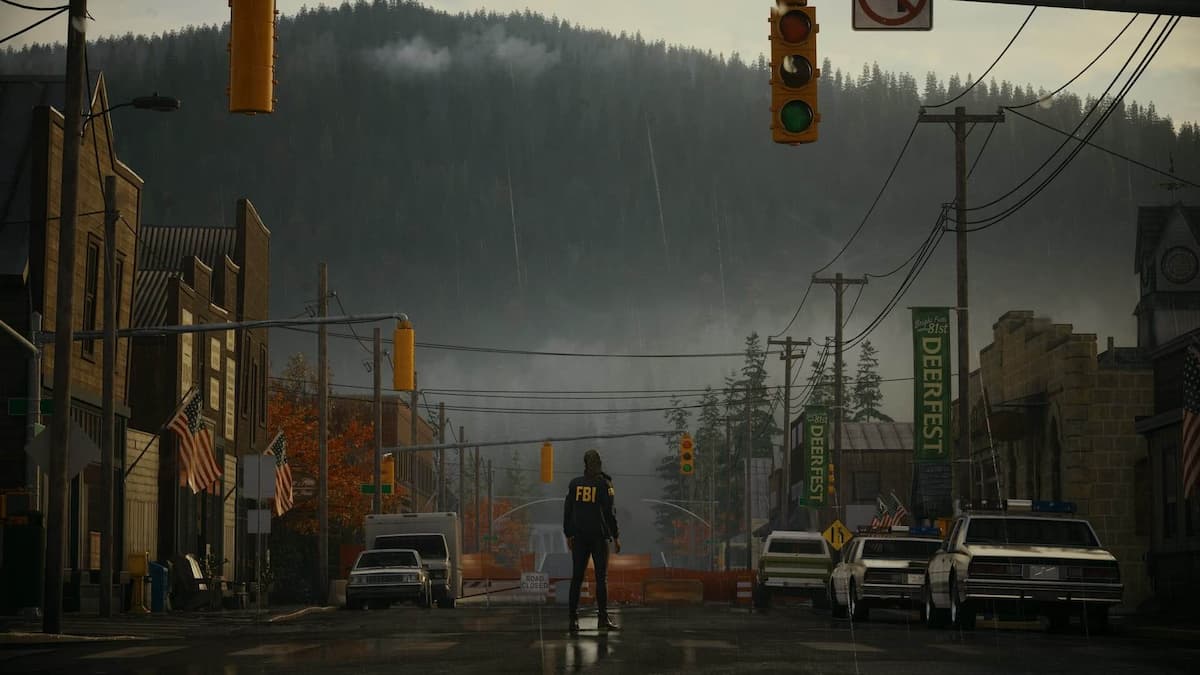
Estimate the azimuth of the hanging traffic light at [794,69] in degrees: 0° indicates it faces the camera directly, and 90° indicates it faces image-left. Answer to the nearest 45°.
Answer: approximately 0°

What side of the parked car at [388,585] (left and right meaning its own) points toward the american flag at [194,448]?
right

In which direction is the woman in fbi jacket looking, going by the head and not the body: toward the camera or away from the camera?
away from the camera

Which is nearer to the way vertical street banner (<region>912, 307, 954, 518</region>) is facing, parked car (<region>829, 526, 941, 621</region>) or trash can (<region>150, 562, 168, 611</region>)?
the parked car

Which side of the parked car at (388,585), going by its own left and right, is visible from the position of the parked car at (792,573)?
left

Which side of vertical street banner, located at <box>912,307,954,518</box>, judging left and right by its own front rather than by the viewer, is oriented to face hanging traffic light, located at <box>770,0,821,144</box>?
front

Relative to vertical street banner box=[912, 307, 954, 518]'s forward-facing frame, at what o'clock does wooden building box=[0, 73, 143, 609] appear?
The wooden building is roughly at 2 o'clock from the vertical street banner.

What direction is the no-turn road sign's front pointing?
toward the camera

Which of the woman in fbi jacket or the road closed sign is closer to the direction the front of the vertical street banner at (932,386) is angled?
the woman in fbi jacket

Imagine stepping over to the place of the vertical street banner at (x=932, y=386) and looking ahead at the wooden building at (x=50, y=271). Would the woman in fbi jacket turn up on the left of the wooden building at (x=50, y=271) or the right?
left

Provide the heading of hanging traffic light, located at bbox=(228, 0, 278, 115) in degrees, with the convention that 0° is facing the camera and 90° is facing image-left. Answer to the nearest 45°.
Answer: approximately 180°

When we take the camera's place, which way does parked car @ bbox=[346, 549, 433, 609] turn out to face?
facing the viewer

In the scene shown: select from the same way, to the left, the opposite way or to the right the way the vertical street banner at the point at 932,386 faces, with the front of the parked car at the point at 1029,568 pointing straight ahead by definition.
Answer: the opposite way

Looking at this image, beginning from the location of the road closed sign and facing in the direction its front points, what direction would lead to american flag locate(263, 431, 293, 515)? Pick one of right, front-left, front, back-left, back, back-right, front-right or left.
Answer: right
